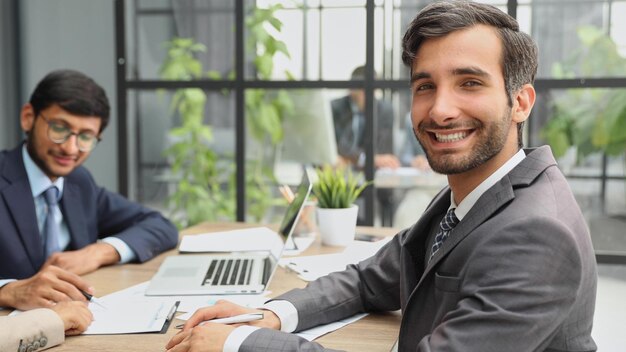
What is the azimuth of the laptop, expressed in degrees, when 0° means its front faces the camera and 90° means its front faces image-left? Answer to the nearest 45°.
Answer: approximately 90°

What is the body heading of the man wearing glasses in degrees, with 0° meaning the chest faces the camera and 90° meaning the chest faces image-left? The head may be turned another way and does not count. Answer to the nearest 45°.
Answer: approximately 315°

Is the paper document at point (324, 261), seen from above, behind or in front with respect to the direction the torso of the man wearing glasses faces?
in front

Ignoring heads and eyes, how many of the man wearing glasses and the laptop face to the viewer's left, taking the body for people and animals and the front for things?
1

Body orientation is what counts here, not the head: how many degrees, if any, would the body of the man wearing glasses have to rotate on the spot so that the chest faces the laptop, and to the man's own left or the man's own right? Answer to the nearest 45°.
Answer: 0° — they already face it

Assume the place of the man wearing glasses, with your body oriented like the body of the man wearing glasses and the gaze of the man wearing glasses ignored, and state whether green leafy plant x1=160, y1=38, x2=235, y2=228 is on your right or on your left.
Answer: on your left

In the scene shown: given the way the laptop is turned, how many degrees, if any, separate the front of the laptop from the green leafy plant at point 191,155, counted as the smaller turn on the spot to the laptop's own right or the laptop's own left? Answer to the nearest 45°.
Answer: approximately 90° to the laptop's own right

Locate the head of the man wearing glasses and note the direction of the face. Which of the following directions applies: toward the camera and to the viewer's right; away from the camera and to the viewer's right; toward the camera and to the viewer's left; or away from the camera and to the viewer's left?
toward the camera and to the viewer's right
